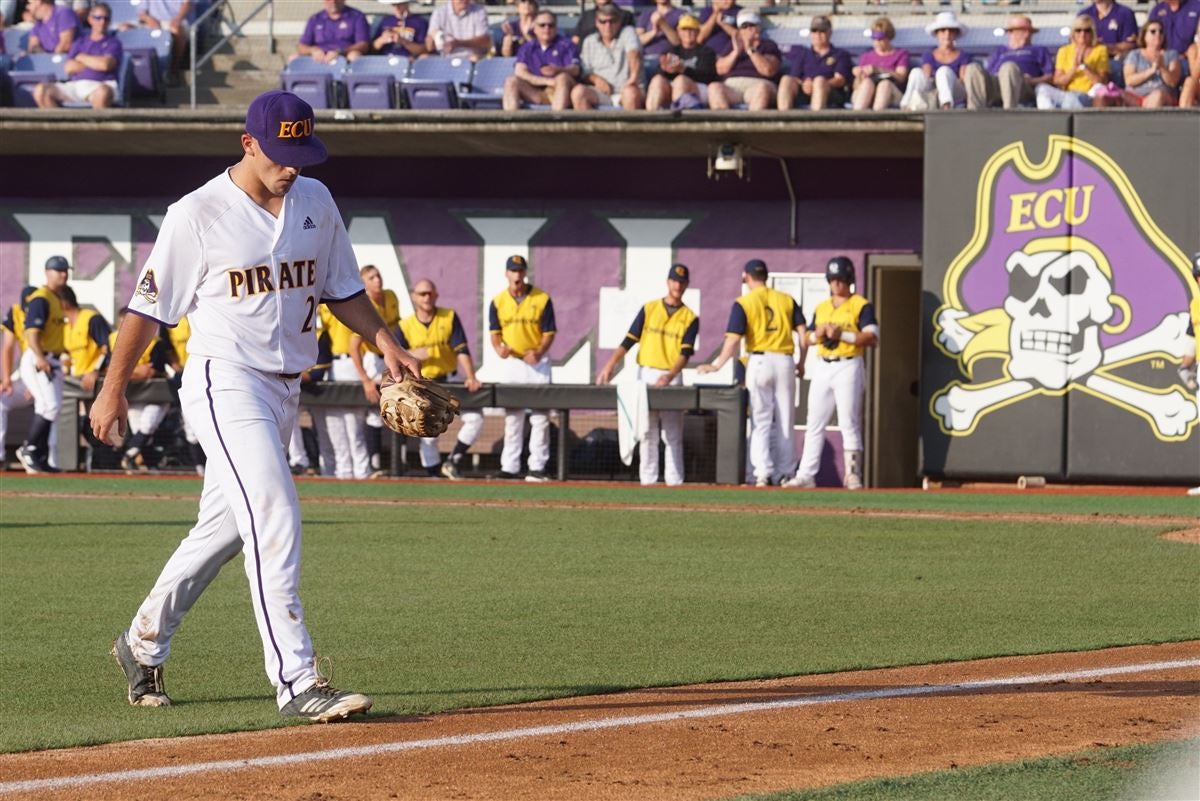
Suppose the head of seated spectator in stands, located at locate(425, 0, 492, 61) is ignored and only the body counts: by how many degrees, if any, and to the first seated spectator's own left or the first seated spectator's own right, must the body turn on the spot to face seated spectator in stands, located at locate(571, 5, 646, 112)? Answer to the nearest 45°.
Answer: approximately 45° to the first seated spectator's own left

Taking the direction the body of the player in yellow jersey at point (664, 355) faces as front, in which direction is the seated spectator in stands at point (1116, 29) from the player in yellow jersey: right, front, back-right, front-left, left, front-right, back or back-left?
left

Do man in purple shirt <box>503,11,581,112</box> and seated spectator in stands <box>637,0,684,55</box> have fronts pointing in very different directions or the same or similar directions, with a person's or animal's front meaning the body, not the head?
same or similar directions

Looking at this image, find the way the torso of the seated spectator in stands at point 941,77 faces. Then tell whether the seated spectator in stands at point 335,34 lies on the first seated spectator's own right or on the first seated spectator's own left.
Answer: on the first seated spectator's own right

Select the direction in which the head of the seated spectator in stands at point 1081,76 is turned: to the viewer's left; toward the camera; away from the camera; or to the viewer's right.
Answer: toward the camera

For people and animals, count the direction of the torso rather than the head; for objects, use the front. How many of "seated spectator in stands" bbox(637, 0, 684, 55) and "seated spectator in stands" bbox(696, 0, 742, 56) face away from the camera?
0

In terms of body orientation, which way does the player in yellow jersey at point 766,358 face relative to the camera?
away from the camera

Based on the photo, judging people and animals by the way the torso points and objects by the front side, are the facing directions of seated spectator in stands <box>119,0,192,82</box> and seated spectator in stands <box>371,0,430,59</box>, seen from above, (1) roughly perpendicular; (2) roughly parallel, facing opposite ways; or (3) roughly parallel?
roughly parallel

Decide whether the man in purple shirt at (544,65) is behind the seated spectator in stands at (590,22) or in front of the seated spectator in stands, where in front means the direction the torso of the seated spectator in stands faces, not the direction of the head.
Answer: in front

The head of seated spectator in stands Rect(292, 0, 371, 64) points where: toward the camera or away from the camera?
toward the camera

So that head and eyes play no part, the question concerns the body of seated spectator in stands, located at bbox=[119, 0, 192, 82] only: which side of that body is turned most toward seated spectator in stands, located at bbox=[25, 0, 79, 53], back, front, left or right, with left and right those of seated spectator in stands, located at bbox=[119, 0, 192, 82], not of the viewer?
right

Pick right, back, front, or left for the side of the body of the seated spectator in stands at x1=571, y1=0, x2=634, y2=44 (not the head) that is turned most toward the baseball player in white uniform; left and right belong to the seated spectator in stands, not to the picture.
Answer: front

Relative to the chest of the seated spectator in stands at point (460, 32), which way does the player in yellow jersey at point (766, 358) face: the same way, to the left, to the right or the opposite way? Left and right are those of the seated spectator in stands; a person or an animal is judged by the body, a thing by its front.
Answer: the opposite way

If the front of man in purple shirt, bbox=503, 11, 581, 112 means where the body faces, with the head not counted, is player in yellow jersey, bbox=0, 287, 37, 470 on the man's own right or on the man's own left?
on the man's own right

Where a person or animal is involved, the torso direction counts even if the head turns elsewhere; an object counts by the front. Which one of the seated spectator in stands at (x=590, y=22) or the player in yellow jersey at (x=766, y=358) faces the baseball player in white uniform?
the seated spectator in stands

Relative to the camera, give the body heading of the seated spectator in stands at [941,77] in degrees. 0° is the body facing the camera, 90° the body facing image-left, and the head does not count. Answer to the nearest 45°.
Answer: approximately 0°

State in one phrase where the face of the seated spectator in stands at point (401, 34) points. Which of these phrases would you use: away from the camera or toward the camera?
toward the camera

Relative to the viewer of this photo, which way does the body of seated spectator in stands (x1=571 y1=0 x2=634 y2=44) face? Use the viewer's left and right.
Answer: facing the viewer

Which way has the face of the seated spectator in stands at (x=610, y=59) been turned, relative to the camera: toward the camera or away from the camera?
toward the camera

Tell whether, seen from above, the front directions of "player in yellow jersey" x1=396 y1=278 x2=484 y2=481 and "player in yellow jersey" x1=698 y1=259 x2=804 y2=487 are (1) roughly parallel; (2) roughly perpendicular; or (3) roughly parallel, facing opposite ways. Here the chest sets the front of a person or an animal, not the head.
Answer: roughly parallel, facing opposite ways

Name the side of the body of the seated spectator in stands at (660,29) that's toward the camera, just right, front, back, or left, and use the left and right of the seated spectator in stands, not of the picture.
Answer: front

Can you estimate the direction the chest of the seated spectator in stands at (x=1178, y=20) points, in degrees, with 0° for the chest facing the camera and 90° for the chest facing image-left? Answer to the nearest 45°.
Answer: approximately 0°
